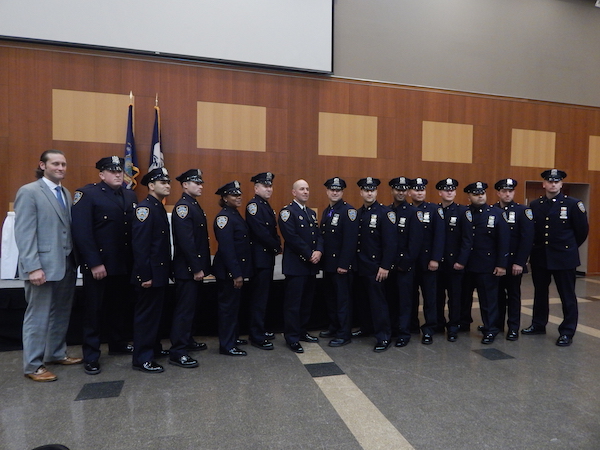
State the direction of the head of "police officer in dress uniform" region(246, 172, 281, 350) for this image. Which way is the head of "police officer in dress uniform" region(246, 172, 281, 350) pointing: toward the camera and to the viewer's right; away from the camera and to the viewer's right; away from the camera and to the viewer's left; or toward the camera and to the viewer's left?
toward the camera and to the viewer's right

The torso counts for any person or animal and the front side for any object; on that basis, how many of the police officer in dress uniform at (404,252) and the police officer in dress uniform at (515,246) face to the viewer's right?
0

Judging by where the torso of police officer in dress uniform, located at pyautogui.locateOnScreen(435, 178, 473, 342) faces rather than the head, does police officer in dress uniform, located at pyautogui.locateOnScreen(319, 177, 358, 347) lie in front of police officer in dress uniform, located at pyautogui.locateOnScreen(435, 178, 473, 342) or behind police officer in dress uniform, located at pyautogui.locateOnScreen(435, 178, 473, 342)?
in front

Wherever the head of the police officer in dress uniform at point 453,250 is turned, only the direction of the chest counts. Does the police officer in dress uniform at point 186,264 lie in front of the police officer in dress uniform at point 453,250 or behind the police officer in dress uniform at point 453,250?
in front

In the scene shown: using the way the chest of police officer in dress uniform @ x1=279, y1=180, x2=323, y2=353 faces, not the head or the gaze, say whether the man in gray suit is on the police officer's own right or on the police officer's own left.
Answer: on the police officer's own right

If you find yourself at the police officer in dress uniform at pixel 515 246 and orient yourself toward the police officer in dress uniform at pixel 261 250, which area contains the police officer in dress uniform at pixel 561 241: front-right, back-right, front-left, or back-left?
back-left

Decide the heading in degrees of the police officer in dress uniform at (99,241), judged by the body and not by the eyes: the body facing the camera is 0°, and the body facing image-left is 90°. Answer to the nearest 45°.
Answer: approximately 315°

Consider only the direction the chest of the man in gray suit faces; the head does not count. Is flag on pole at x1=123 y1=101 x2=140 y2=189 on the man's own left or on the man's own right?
on the man's own left

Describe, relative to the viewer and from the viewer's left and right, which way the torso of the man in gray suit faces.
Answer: facing the viewer and to the right of the viewer
